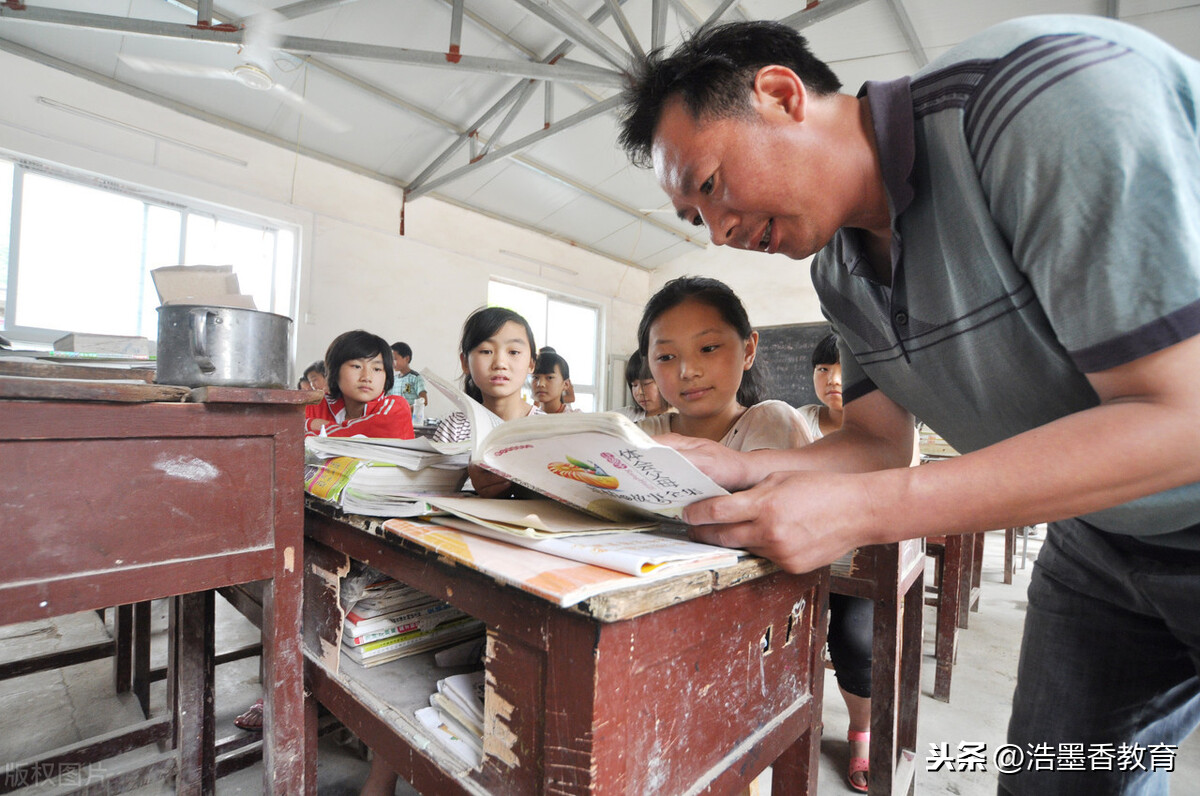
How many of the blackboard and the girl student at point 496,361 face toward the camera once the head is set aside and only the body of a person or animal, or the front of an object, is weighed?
2

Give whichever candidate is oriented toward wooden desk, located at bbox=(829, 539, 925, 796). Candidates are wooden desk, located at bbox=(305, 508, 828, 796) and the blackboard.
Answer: the blackboard

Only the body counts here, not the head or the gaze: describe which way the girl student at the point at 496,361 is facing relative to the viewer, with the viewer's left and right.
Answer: facing the viewer

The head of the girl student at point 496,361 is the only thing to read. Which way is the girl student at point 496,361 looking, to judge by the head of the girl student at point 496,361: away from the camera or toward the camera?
toward the camera

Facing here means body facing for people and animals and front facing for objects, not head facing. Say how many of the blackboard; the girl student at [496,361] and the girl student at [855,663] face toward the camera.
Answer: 3

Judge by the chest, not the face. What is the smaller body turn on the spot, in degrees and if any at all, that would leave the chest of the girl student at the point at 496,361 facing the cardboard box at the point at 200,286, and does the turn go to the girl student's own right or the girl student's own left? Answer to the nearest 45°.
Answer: approximately 45° to the girl student's own right

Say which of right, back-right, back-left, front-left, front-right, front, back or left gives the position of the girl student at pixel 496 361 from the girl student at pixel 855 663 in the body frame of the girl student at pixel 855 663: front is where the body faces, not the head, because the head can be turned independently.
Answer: right

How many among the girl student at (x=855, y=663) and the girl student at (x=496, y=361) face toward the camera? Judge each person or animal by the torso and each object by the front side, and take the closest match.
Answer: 2

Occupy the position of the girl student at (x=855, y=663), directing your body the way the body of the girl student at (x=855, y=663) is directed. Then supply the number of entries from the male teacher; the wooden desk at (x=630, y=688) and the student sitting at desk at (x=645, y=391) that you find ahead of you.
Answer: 2

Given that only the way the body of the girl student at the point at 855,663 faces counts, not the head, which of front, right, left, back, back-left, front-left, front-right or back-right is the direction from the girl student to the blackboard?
back

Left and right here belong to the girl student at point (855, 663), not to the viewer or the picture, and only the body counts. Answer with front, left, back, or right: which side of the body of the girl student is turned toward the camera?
front

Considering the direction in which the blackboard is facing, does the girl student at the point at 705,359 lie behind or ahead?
ahead

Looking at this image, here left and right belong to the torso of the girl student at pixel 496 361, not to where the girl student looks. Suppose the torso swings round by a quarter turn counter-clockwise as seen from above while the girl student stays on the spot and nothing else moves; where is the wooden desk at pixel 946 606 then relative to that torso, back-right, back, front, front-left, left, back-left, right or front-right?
front

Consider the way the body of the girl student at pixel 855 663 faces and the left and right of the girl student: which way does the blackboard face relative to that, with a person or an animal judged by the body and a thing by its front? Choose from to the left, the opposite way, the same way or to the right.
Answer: the same way
